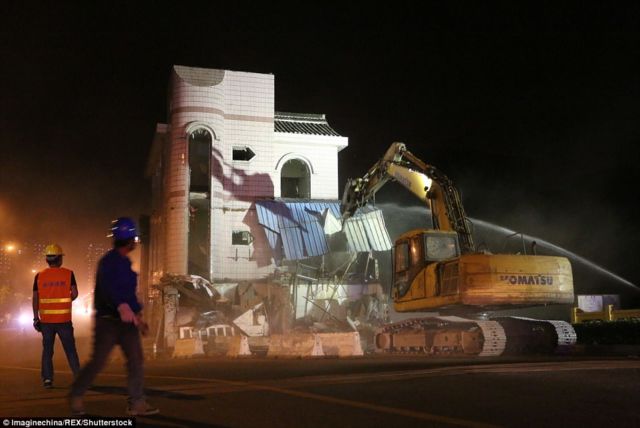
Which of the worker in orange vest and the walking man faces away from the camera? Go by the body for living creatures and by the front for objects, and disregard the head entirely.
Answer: the worker in orange vest

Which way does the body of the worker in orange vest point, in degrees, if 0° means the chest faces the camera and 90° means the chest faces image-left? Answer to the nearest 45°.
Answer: approximately 180°

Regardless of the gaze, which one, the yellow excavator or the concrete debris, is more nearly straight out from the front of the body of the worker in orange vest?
the concrete debris

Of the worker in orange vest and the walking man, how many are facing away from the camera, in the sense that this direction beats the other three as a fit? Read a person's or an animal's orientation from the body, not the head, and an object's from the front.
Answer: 1

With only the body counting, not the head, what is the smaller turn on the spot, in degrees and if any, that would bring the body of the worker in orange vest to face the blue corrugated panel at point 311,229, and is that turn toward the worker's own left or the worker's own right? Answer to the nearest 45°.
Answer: approximately 45° to the worker's own right

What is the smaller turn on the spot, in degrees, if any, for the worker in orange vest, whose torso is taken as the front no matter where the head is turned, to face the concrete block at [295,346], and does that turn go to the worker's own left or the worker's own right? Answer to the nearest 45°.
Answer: approximately 45° to the worker's own right

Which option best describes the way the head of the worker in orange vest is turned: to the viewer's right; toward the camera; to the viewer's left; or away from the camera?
away from the camera
